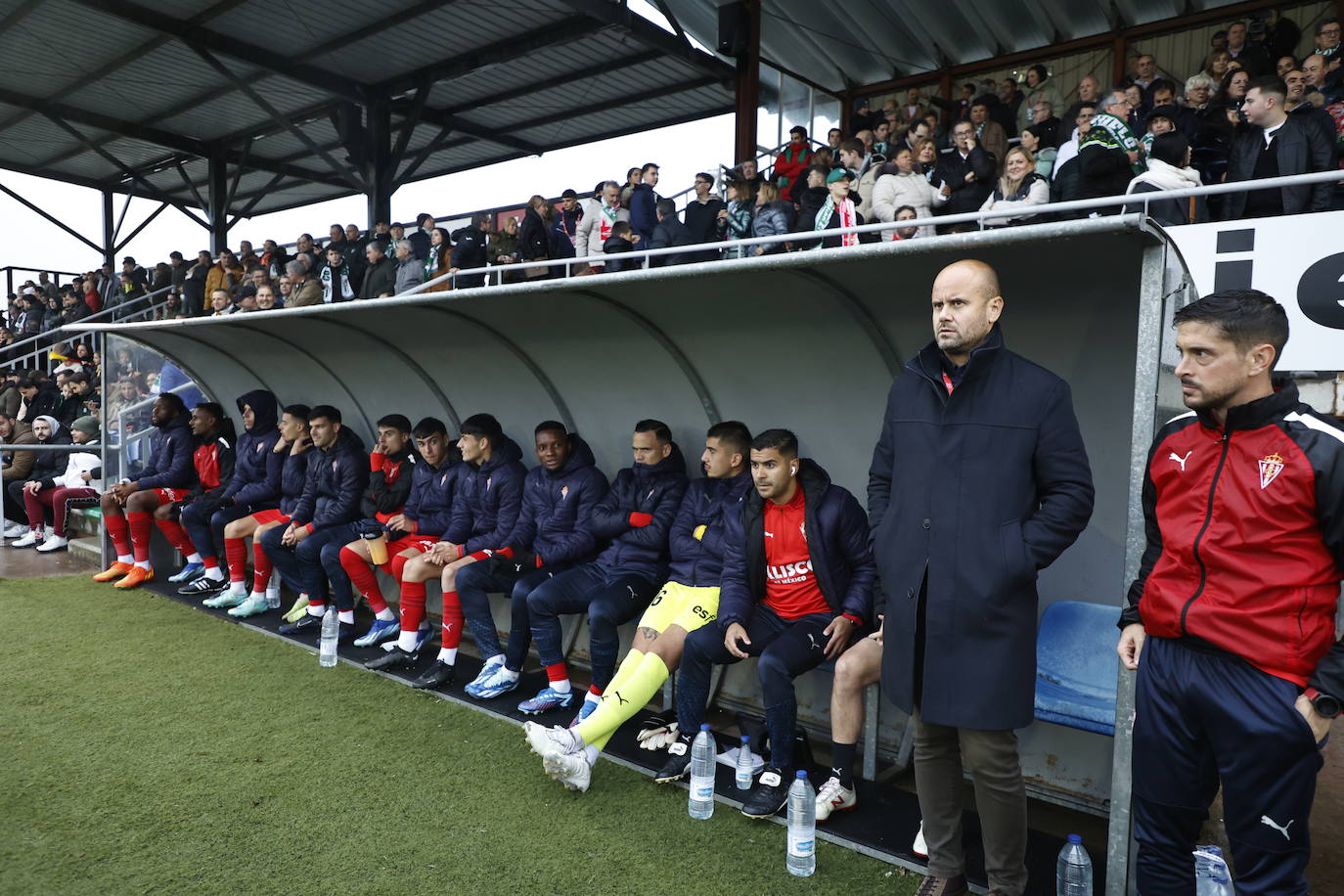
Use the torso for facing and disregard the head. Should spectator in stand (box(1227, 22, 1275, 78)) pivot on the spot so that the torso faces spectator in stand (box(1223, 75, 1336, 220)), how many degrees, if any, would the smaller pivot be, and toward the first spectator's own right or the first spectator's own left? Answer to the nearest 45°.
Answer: approximately 45° to the first spectator's own left

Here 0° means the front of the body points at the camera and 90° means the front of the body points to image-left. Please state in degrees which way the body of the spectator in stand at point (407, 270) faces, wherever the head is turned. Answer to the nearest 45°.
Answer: approximately 45°

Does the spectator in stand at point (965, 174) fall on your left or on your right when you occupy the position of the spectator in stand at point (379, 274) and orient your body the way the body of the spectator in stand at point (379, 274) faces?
on your left

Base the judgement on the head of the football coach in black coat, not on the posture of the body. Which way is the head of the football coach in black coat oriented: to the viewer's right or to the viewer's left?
to the viewer's left

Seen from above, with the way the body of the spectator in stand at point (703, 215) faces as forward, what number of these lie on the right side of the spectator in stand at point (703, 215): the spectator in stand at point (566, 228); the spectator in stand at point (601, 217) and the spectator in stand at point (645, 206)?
3

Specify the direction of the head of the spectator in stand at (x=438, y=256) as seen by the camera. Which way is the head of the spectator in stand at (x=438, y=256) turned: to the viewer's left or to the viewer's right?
to the viewer's left

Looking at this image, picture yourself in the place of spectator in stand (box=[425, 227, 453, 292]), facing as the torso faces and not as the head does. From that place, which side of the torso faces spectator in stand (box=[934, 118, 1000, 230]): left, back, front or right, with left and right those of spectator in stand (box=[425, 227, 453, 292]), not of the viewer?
left
